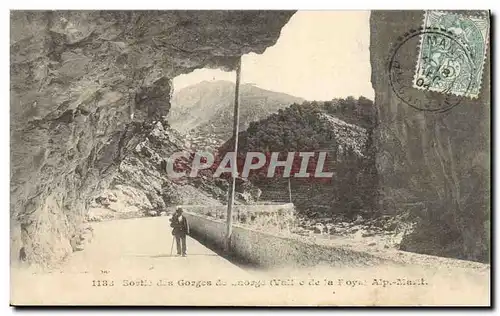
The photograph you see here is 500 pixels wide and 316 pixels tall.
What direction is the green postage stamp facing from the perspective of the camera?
toward the camera

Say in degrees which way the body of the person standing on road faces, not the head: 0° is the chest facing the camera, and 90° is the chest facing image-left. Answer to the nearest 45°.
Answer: approximately 0°
